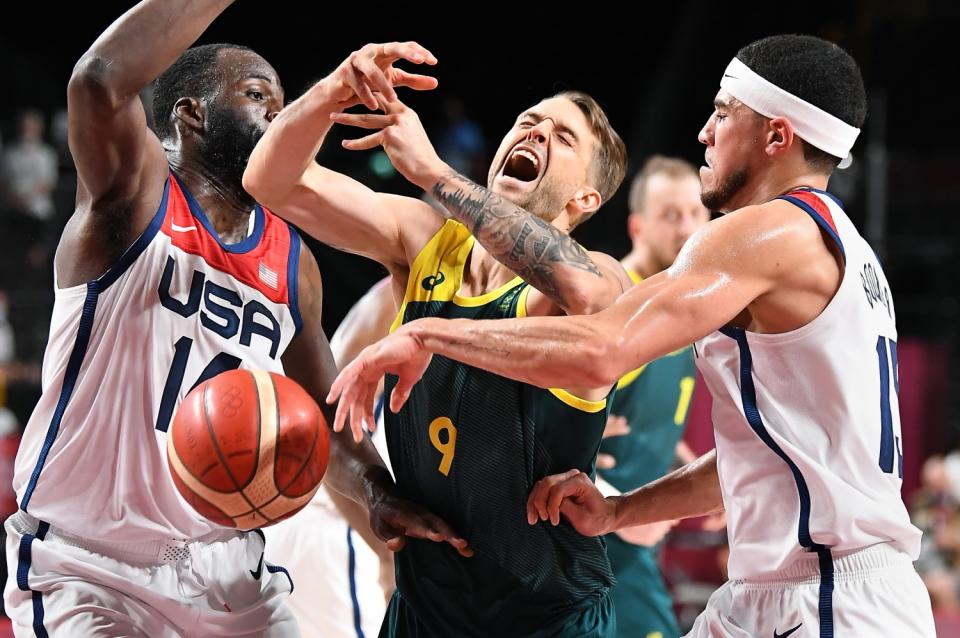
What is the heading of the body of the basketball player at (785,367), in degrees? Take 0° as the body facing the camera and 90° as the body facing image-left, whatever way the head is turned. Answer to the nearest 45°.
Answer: approximately 90°

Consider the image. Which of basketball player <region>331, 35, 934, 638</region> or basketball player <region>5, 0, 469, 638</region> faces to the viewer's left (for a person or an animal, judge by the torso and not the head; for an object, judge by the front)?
basketball player <region>331, 35, 934, 638</region>

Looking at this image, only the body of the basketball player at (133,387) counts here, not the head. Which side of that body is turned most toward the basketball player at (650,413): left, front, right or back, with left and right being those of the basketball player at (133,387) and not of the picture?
left

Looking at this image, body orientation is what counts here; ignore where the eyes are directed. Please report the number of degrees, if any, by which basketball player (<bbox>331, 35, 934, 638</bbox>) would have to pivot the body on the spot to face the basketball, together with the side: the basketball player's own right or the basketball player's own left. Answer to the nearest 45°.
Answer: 0° — they already face it

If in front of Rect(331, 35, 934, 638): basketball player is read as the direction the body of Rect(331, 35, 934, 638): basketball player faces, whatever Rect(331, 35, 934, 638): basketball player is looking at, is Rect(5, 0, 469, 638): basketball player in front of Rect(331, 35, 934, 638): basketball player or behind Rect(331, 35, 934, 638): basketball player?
in front

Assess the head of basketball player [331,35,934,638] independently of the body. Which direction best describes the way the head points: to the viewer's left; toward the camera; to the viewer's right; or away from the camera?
to the viewer's left

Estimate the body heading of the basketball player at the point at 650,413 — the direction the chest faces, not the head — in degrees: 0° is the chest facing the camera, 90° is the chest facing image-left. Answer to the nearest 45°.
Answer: approximately 315°
